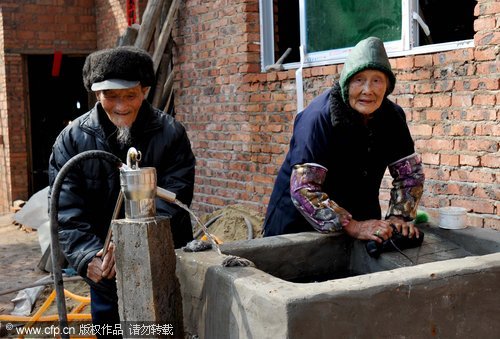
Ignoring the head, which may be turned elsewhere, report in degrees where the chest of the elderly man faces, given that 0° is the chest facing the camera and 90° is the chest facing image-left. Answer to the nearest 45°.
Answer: approximately 0°

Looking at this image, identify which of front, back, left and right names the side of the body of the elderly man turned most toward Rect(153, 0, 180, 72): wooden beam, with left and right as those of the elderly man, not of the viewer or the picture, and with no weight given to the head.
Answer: back

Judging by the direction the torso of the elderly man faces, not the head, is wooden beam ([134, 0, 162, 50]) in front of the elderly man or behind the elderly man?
behind

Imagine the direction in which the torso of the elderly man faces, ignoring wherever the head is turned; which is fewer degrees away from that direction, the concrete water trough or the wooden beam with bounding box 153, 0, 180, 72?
the concrete water trough

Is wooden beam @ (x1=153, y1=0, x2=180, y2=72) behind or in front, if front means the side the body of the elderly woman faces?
behind

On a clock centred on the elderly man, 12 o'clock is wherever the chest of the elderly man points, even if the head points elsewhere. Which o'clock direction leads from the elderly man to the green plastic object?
The green plastic object is roughly at 9 o'clock from the elderly man.

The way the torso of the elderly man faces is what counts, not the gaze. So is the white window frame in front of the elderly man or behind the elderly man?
behind

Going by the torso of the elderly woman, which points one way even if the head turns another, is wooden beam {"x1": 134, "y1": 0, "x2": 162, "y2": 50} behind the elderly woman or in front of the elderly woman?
behind
